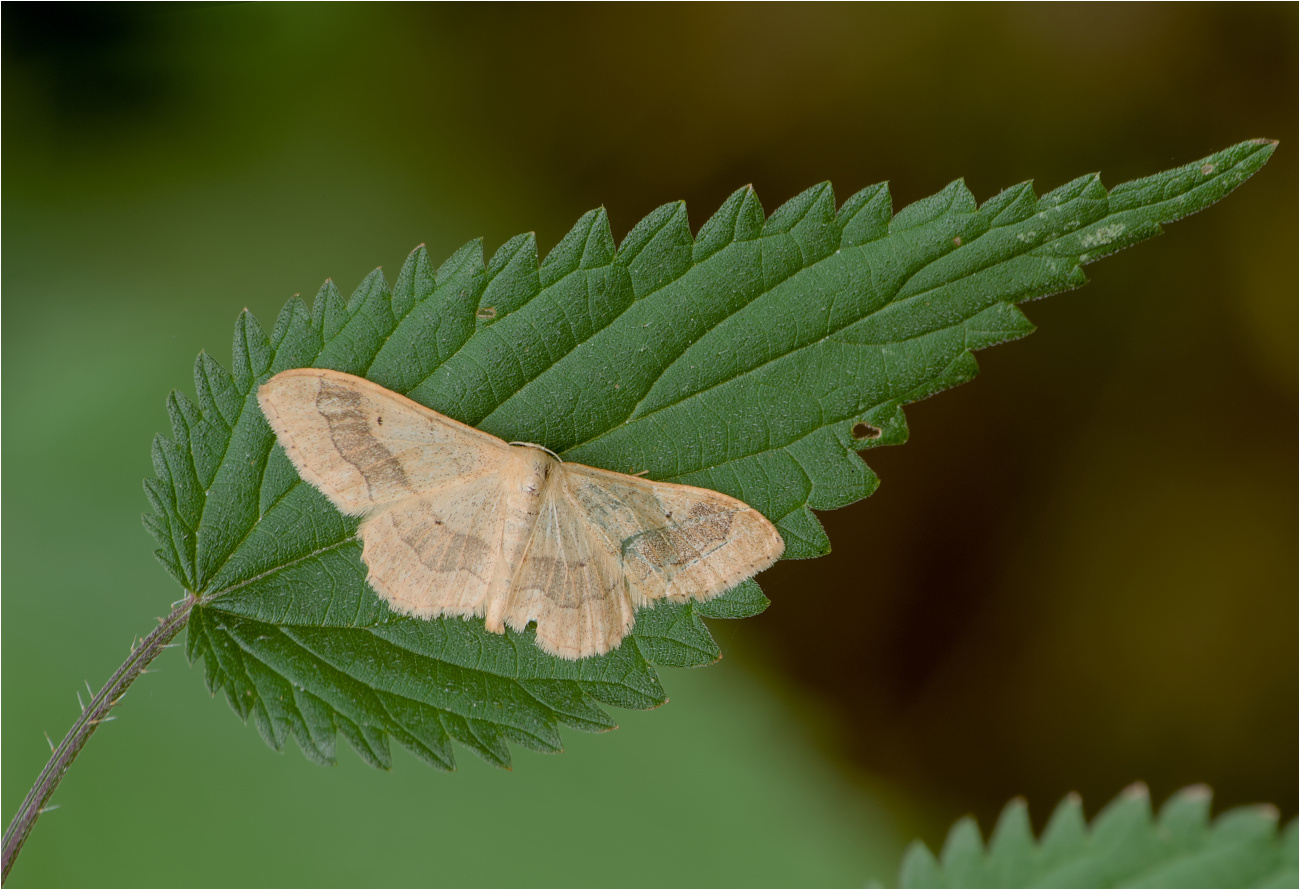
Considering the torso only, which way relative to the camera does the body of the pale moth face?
away from the camera
